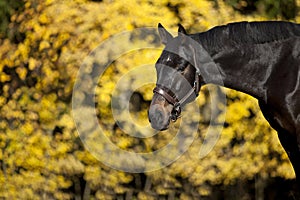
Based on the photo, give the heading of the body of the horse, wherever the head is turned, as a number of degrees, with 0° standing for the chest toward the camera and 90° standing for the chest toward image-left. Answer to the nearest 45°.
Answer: approximately 90°
